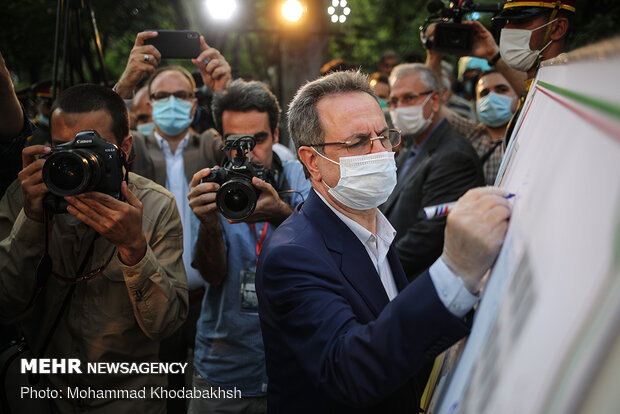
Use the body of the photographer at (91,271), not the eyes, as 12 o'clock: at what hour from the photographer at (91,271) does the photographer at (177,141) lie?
the photographer at (177,141) is roughly at 7 o'clock from the photographer at (91,271).

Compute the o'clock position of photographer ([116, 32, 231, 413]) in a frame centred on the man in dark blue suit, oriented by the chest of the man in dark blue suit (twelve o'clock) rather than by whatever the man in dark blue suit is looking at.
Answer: The photographer is roughly at 6 o'clock from the man in dark blue suit.

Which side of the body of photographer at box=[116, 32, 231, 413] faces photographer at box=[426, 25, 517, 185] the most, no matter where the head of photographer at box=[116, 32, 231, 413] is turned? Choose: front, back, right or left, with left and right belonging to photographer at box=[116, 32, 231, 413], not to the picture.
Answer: left

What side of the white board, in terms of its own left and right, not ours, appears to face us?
left

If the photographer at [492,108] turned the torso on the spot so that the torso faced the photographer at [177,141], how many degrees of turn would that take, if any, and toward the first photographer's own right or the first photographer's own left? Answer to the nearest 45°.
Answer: approximately 45° to the first photographer's own right

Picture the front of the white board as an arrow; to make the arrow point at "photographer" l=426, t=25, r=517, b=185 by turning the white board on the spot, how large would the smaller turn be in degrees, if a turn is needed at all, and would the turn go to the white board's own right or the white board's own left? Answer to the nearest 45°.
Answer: approximately 90° to the white board's own right

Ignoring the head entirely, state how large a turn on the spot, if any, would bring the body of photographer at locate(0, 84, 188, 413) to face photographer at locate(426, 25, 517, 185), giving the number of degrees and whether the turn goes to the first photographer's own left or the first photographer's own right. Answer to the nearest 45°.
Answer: approximately 90° to the first photographer's own left
